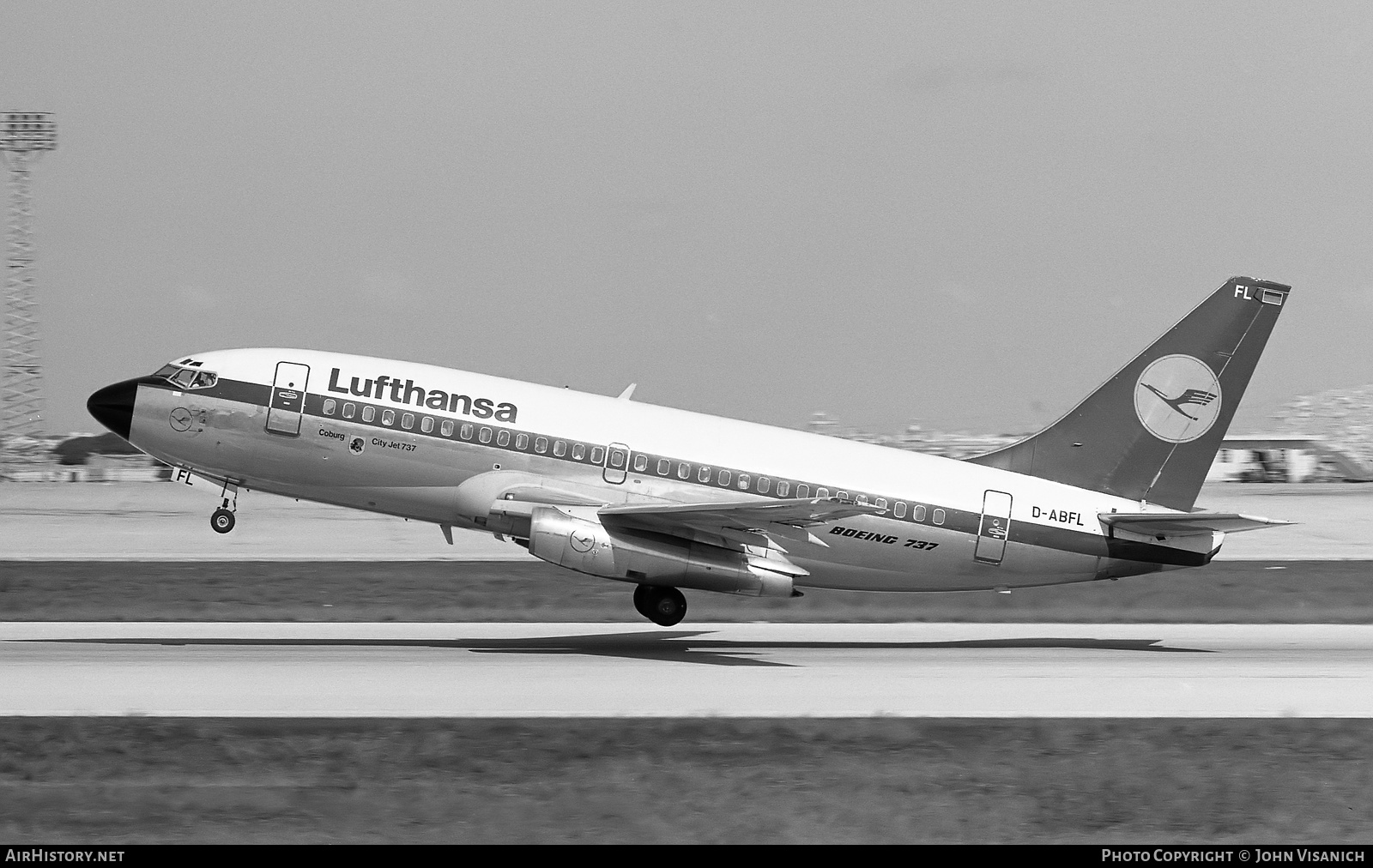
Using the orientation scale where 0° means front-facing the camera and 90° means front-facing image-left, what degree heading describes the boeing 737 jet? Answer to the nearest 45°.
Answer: approximately 90°
